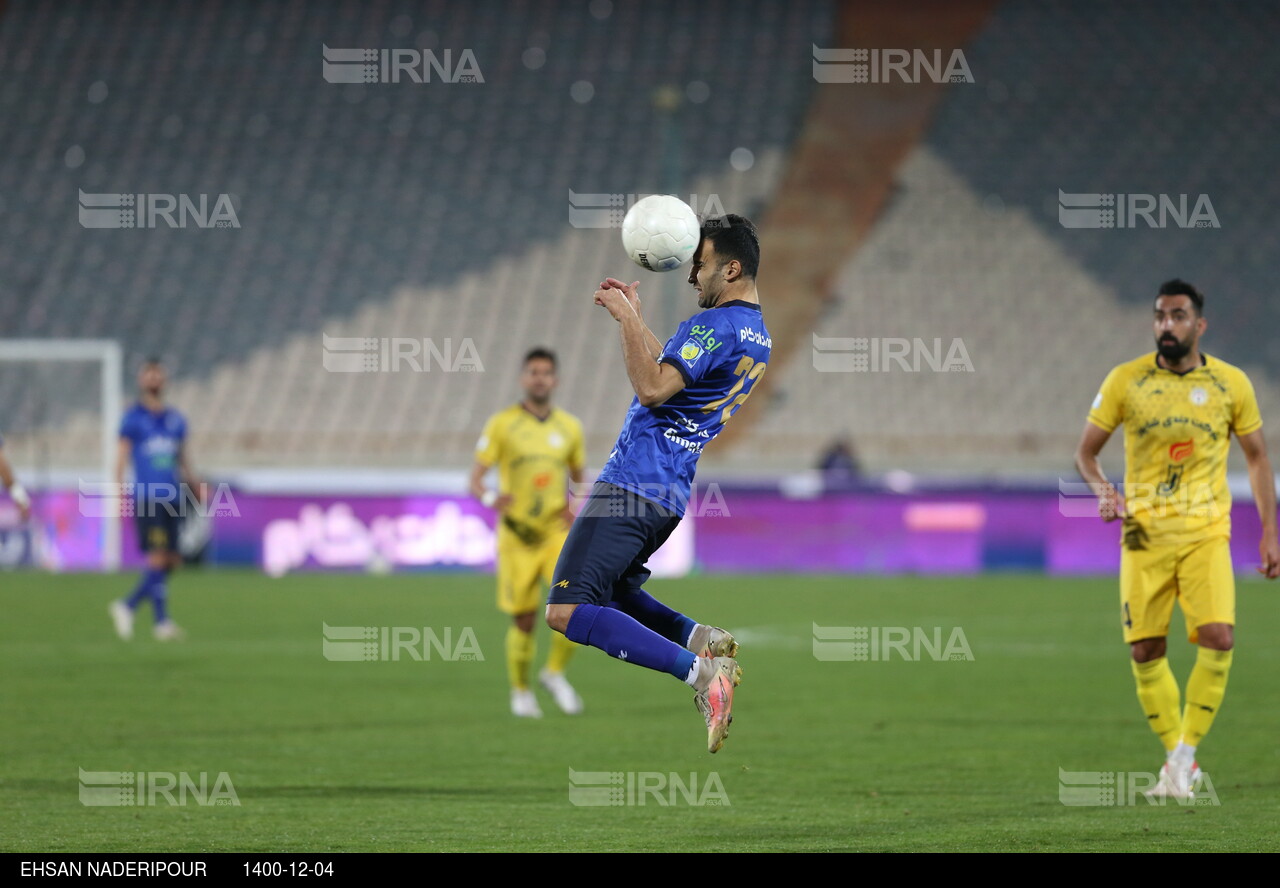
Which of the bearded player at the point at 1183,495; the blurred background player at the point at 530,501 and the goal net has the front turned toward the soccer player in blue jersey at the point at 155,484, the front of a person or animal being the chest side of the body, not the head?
the goal net

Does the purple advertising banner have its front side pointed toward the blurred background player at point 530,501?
yes

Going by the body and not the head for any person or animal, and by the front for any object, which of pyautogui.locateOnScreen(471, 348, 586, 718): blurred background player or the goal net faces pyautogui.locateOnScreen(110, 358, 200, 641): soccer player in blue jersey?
the goal net

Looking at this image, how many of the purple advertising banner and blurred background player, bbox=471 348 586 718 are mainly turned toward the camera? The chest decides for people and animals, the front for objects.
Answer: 2

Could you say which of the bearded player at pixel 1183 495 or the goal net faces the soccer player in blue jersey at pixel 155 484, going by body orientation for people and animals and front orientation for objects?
the goal net

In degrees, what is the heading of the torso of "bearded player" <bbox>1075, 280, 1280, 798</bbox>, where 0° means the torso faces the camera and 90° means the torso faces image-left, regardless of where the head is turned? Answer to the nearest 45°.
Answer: approximately 0°

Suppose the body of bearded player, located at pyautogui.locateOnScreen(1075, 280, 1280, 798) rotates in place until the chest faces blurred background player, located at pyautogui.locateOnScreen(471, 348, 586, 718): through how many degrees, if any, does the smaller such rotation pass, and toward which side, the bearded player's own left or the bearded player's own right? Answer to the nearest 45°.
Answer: approximately 135° to the bearded player's own right

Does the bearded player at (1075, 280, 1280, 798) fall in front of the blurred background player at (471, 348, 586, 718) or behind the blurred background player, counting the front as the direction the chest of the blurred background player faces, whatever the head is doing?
in front

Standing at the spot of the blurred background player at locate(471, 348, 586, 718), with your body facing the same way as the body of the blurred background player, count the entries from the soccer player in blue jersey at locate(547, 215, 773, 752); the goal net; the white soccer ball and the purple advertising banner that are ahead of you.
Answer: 2

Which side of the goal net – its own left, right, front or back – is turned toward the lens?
front

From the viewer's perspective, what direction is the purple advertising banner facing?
toward the camera

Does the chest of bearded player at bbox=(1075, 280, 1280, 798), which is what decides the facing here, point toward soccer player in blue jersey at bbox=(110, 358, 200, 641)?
no

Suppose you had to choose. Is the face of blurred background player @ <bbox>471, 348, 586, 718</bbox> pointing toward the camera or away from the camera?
toward the camera

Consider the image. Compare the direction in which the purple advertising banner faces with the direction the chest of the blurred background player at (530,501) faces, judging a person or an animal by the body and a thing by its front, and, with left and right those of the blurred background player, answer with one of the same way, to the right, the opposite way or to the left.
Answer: the same way

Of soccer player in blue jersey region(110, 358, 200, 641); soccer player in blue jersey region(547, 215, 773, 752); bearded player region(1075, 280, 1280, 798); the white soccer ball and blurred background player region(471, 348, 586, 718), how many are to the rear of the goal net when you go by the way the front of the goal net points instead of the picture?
0

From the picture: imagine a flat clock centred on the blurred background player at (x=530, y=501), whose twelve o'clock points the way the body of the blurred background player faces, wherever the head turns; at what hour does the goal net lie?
The goal net is roughly at 5 o'clock from the blurred background player.

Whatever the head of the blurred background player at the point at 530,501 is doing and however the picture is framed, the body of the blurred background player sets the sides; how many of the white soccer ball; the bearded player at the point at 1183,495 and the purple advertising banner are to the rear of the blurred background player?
1
